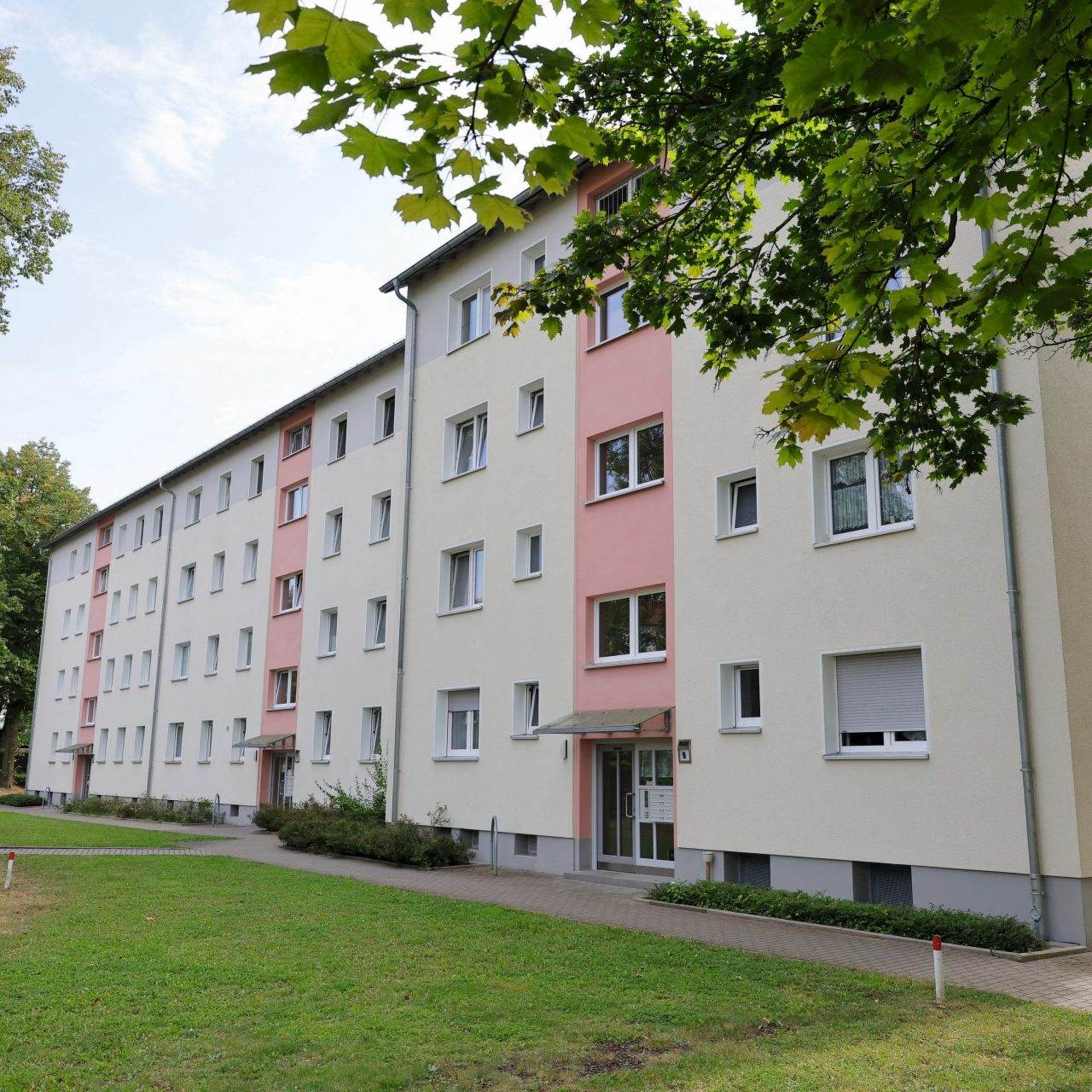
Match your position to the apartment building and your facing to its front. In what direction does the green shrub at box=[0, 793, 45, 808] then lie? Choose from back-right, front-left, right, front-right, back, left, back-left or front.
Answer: right

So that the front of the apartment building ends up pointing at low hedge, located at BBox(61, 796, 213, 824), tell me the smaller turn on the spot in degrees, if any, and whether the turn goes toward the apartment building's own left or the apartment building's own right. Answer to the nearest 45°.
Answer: approximately 90° to the apartment building's own right

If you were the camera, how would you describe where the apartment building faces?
facing the viewer and to the left of the viewer
